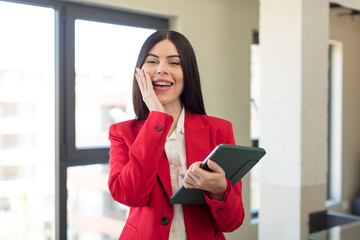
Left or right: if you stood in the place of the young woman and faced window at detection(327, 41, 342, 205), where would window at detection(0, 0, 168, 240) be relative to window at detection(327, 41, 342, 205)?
left

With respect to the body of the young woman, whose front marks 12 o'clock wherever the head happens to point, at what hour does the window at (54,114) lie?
The window is roughly at 5 o'clock from the young woman.

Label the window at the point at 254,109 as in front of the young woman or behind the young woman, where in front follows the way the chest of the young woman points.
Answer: behind

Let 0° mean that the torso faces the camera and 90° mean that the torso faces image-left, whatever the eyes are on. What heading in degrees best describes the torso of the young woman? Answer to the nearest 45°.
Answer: approximately 0°

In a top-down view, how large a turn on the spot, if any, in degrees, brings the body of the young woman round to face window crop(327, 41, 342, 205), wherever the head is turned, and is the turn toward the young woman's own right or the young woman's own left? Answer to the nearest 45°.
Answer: approximately 135° to the young woman's own left
